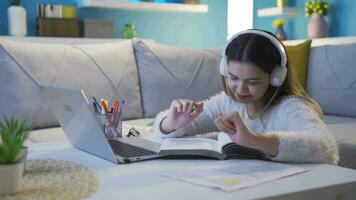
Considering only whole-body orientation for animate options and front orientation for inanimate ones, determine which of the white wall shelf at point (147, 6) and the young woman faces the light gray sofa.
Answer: the white wall shelf

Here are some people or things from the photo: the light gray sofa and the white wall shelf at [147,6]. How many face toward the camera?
2

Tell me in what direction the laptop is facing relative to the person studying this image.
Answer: facing away from the viewer and to the right of the viewer

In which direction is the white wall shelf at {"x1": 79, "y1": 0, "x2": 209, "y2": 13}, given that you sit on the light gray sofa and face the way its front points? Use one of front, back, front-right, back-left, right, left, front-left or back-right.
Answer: back

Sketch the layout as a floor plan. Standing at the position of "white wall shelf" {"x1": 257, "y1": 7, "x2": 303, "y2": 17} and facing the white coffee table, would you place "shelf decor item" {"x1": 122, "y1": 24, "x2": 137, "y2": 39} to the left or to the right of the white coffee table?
right

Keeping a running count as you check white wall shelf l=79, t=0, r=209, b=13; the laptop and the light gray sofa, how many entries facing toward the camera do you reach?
2

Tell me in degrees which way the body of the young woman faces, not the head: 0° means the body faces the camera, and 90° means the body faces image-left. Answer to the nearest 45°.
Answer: approximately 45°

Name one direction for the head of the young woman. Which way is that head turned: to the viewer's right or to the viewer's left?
to the viewer's left

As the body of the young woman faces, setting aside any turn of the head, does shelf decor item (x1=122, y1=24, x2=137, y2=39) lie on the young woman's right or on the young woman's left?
on the young woman's right

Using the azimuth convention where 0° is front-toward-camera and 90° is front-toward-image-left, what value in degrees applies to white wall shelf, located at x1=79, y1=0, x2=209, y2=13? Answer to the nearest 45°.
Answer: approximately 0°

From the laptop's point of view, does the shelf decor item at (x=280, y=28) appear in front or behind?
in front

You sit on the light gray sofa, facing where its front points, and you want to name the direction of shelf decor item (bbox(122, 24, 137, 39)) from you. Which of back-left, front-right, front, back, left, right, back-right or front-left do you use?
back
